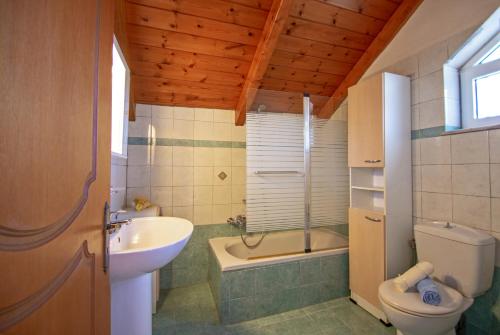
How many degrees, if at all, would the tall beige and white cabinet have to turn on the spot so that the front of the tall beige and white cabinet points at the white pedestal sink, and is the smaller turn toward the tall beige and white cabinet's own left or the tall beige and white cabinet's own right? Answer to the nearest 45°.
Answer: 0° — it already faces it

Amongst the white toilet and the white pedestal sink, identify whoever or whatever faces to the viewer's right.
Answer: the white pedestal sink

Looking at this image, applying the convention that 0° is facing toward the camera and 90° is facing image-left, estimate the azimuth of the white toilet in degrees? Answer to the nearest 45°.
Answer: approximately 45°

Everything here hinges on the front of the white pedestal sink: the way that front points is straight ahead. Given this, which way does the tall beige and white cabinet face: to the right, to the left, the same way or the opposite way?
the opposite way

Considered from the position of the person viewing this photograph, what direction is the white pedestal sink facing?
facing to the right of the viewer
